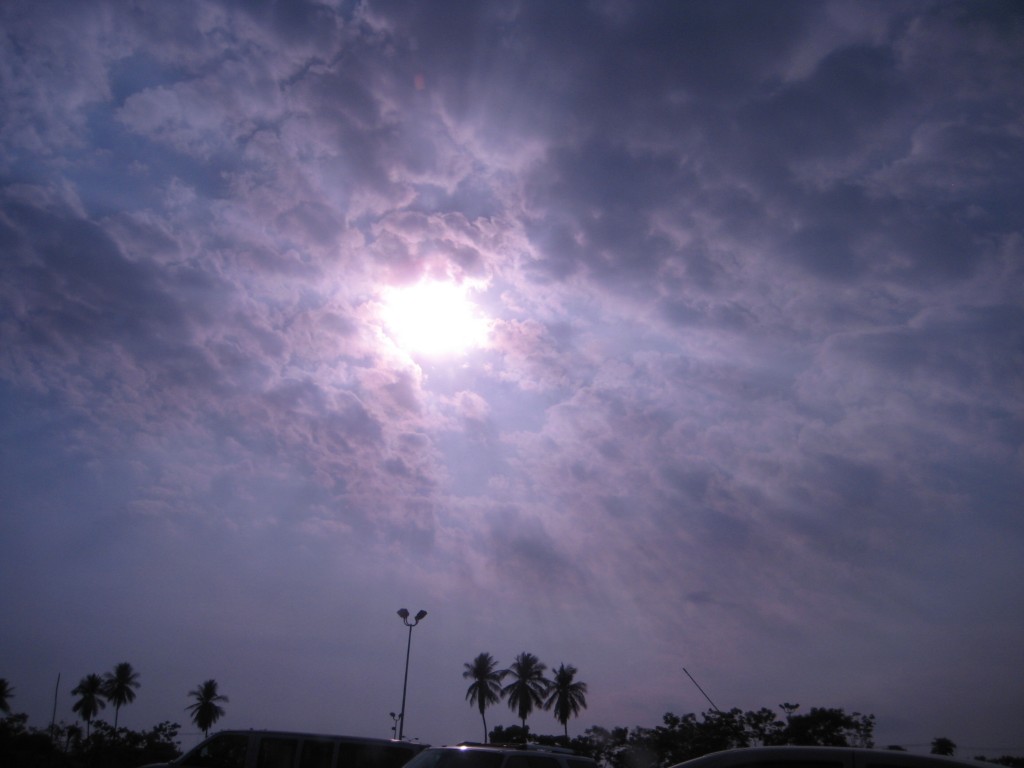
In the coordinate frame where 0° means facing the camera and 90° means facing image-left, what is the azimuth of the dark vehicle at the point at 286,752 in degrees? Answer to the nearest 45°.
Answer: approximately 90°

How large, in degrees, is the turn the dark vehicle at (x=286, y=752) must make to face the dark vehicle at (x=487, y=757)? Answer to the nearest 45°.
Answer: approximately 135° to its left

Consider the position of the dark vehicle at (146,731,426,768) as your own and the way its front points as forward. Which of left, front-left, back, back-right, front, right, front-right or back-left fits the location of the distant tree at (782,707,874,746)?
back-right

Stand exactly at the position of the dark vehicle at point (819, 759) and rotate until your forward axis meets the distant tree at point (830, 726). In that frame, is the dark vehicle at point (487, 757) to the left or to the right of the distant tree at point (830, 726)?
left
